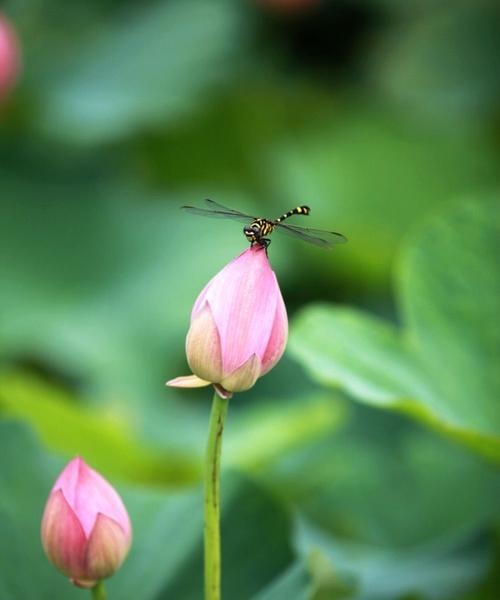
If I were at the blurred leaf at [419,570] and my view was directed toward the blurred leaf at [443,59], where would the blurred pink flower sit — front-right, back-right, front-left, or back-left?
front-left

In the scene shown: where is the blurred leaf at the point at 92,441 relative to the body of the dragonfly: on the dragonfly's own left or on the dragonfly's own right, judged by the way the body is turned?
on the dragonfly's own right

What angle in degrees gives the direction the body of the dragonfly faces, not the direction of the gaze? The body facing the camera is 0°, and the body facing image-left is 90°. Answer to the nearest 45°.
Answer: approximately 45°

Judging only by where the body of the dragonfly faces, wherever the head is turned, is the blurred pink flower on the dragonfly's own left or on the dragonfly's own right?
on the dragonfly's own right

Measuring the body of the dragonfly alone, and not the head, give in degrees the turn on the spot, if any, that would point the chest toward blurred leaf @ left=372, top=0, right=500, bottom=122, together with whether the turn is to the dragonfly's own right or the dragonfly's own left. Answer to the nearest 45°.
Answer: approximately 135° to the dragonfly's own right

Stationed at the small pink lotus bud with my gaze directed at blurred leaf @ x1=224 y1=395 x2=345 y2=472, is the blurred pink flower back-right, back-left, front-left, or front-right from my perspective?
front-left
